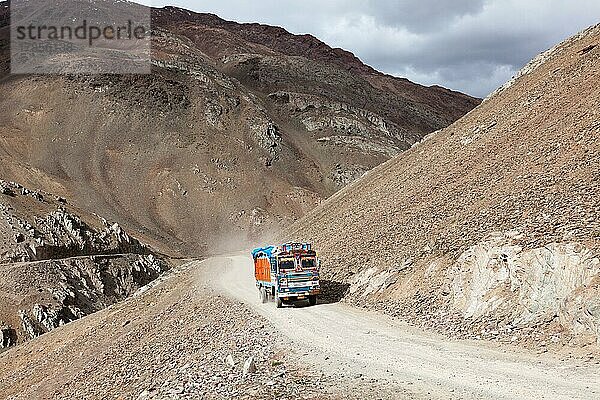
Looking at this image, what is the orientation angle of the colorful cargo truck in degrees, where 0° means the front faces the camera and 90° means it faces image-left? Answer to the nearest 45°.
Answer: approximately 315°
